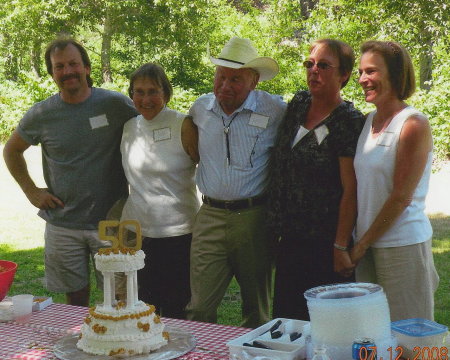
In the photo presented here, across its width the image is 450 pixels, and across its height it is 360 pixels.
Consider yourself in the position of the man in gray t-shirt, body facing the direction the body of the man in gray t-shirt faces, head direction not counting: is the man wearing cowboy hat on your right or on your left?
on your left

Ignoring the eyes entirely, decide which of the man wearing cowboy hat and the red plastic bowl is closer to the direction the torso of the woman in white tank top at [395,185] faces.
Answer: the red plastic bowl

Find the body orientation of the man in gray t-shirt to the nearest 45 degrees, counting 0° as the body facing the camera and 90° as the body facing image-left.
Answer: approximately 0°

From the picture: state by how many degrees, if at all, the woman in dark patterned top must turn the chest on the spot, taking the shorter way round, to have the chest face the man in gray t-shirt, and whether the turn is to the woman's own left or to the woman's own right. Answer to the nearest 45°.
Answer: approximately 45° to the woman's own right

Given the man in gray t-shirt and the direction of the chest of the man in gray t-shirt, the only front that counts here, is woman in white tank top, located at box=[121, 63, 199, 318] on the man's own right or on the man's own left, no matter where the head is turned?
on the man's own left

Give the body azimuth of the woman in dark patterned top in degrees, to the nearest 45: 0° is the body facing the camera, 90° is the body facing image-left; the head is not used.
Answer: approximately 45°

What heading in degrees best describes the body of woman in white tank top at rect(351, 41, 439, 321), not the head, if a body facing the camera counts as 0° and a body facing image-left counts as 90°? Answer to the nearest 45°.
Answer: approximately 45°
